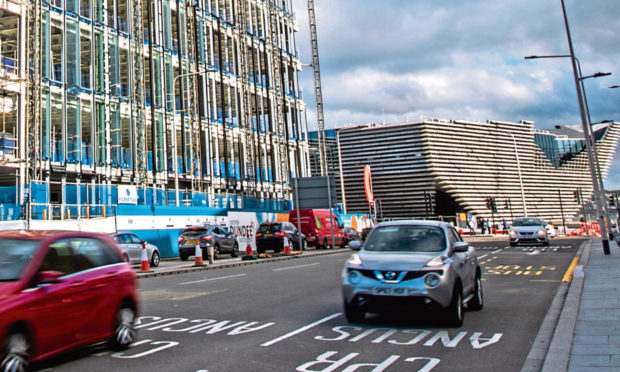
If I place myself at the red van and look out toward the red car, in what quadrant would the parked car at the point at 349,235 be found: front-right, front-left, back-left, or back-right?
back-left

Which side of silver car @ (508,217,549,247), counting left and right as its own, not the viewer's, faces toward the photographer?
front

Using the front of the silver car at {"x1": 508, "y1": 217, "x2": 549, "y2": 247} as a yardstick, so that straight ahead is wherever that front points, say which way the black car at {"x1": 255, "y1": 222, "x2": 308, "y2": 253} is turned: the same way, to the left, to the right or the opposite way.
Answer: the opposite way

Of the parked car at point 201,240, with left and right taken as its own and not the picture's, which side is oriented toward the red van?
front

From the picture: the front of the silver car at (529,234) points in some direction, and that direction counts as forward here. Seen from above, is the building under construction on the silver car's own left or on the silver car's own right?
on the silver car's own right

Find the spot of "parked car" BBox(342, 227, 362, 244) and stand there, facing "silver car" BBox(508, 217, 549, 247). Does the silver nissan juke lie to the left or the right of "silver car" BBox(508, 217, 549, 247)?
right

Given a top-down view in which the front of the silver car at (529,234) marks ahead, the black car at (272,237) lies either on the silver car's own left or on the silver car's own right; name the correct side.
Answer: on the silver car's own right

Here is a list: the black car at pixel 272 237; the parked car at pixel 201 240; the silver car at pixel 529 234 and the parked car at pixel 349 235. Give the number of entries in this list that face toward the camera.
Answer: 1

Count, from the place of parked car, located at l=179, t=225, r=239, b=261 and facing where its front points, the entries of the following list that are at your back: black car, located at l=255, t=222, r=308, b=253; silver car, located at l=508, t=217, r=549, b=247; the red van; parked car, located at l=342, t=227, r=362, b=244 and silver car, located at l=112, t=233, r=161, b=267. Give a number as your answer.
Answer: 1

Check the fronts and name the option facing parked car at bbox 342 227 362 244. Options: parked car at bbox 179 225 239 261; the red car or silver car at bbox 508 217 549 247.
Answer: parked car at bbox 179 225 239 261

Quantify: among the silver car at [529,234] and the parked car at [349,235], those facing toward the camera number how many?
1

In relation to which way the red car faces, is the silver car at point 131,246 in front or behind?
behind

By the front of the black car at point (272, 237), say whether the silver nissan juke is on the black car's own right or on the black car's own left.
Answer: on the black car's own right

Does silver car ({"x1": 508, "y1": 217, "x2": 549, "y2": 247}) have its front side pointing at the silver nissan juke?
yes

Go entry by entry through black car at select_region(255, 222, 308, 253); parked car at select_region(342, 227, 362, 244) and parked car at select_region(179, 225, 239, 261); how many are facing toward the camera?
0

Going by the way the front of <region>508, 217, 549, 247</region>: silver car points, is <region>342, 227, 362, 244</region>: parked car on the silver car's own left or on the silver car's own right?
on the silver car's own right
